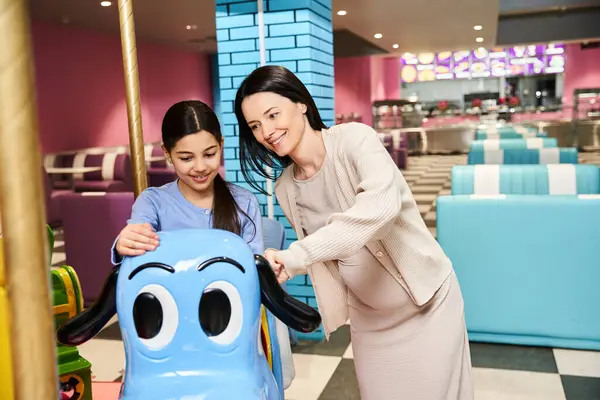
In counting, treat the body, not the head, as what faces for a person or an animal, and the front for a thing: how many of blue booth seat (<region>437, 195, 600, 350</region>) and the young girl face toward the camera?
1

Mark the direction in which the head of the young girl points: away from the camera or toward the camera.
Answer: toward the camera

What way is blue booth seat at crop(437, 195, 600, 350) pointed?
away from the camera

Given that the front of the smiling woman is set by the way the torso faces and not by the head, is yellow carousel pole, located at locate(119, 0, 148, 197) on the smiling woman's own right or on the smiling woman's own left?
on the smiling woman's own right

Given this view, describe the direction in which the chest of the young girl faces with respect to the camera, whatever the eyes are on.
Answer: toward the camera

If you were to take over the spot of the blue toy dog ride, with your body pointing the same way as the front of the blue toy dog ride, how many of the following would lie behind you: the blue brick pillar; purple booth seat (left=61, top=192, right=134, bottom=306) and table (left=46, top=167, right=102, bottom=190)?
3

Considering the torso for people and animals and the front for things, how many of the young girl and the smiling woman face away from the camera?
0

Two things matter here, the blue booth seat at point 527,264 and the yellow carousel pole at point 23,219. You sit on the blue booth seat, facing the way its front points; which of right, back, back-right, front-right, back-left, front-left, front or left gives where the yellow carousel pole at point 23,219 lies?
back

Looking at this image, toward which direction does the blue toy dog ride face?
toward the camera

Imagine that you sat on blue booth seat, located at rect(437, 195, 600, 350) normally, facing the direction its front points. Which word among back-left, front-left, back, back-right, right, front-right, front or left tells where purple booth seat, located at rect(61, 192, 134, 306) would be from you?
left

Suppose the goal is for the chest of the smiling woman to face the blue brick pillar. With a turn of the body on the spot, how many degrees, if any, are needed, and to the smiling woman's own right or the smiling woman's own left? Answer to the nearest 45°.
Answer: approximately 135° to the smiling woman's own right

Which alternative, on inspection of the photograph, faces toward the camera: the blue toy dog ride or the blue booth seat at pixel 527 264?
the blue toy dog ride

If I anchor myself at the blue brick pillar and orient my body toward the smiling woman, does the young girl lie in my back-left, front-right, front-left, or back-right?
front-right

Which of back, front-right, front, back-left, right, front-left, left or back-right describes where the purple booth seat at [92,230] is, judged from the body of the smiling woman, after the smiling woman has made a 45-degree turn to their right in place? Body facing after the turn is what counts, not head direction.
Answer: front-right

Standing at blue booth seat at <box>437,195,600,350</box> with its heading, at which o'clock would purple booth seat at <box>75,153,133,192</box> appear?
The purple booth seat is roughly at 10 o'clock from the blue booth seat.
